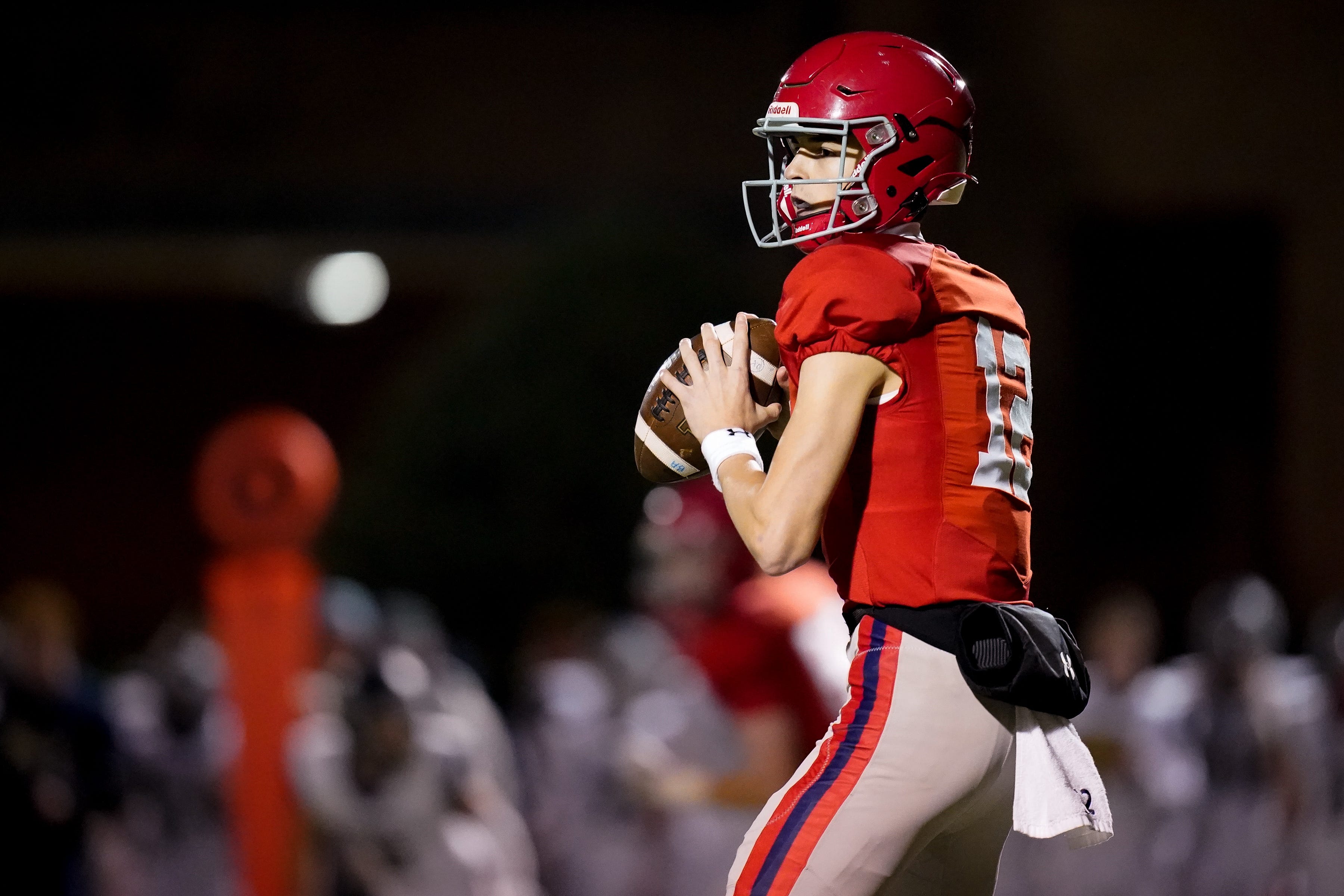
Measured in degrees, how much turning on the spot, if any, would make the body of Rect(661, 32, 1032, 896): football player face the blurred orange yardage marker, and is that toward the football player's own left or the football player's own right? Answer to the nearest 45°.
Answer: approximately 45° to the football player's own right

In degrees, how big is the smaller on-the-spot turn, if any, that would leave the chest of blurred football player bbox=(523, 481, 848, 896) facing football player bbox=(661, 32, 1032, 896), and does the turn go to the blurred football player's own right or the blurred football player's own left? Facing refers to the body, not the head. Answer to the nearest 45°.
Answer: approximately 45° to the blurred football player's own left

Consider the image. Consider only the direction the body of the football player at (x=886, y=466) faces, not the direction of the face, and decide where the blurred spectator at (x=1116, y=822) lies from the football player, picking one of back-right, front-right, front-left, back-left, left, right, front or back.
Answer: right

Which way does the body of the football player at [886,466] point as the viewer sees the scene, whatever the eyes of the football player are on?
to the viewer's left
